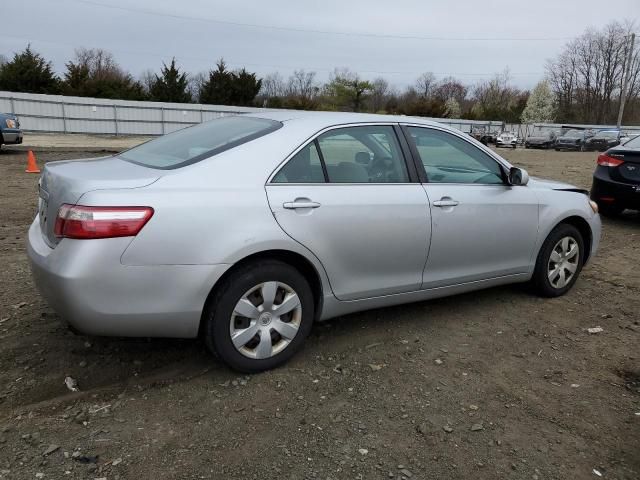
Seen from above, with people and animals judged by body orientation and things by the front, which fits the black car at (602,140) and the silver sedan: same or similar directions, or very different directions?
very different directions

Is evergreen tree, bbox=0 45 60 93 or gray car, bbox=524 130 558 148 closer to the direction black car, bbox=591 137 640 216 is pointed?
the gray car

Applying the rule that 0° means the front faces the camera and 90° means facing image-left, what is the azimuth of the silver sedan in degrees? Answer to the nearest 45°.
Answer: approximately 225°

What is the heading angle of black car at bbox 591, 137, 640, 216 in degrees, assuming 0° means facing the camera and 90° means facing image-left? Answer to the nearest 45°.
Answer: approximately 225°

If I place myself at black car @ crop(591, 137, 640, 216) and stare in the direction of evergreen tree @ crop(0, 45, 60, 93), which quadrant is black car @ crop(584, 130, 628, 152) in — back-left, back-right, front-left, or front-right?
front-right

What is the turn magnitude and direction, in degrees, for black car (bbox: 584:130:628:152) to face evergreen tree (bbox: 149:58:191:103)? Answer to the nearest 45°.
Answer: approximately 45° to its right

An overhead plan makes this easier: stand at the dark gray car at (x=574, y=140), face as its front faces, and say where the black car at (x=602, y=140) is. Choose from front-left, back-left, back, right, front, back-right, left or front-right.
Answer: left

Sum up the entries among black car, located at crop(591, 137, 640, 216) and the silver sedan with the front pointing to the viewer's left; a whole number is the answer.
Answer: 0

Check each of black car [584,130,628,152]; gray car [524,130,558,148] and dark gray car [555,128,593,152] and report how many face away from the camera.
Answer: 0

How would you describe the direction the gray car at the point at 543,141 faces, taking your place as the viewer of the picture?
facing the viewer and to the left of the viewer

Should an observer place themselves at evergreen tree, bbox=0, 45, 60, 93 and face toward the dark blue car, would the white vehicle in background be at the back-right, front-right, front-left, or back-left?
front-left

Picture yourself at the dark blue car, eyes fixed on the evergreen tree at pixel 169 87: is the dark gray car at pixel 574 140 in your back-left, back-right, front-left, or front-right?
front-right

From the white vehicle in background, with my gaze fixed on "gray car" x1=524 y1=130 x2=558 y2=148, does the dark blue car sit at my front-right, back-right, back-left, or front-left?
back-right

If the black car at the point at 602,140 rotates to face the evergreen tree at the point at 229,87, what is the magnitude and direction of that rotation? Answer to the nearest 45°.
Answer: approximately 45° to its right

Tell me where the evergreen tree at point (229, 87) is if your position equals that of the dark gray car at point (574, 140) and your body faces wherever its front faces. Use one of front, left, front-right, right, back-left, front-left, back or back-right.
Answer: front-right

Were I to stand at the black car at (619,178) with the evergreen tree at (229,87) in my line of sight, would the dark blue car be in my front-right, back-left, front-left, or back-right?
front-left

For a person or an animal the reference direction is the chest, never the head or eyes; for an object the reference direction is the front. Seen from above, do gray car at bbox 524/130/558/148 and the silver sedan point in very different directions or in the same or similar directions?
very different directions

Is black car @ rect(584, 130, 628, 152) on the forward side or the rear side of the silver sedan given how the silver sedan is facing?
on the forward side

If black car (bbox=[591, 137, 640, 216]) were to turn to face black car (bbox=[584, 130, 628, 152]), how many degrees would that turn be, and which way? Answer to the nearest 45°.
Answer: approximately 45° to its left
